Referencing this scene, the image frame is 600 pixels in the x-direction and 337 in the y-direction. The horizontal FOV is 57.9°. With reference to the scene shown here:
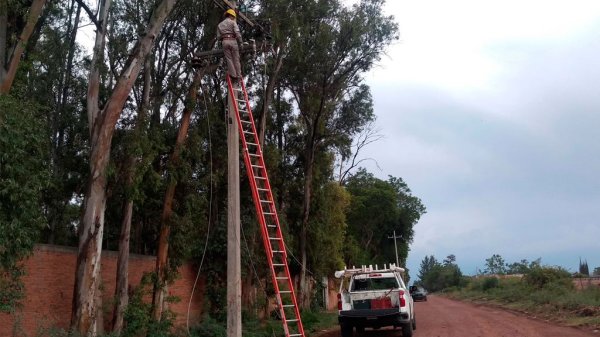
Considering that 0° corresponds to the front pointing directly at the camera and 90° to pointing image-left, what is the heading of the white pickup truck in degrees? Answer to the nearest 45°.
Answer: approximately 180°

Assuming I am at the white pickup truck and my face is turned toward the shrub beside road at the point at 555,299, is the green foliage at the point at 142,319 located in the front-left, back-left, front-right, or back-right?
back-left

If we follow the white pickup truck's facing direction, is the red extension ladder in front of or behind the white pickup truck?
behind

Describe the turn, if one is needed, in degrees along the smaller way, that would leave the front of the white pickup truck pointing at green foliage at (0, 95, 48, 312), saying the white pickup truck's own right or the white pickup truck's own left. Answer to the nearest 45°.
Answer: approximately 135° to the white pickup truck's own left

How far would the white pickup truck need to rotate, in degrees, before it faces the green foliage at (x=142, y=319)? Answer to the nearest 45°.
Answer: approximately 90° to its left

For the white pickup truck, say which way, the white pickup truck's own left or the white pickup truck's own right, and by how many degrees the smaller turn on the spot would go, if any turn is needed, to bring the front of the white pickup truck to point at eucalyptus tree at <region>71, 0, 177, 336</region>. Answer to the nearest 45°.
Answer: approximately 135° to the white pickup truck's own left

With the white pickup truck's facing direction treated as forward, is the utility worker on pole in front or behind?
behind
